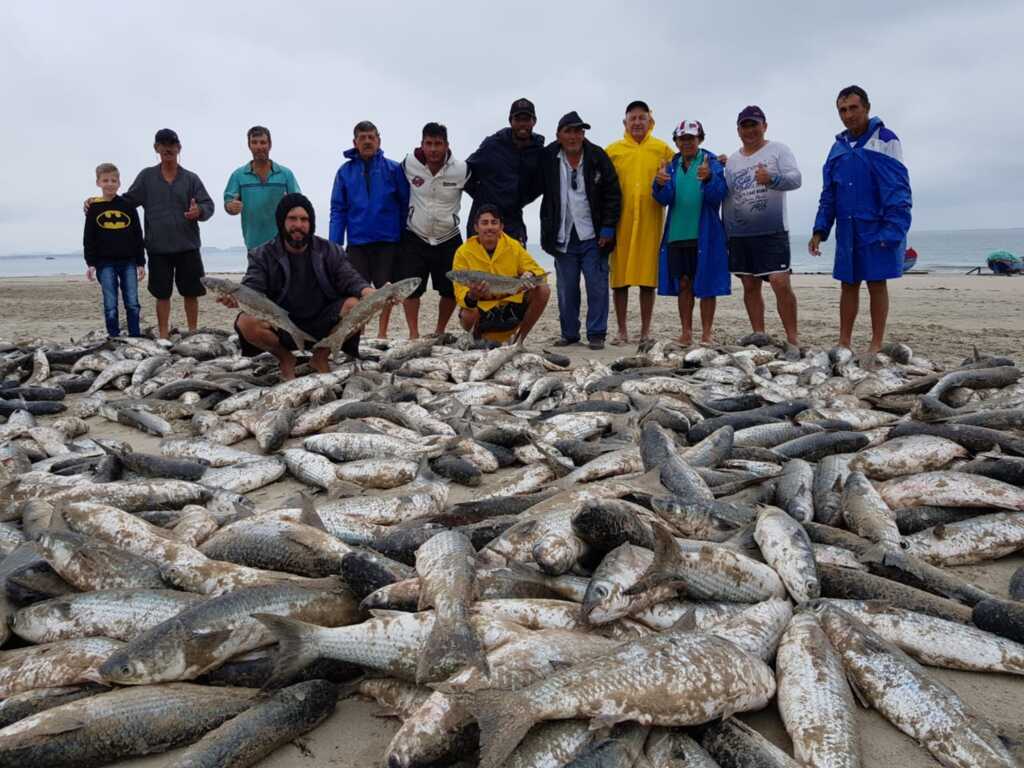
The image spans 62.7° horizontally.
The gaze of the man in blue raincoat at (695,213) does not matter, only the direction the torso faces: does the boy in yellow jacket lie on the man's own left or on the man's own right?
on the man's own right

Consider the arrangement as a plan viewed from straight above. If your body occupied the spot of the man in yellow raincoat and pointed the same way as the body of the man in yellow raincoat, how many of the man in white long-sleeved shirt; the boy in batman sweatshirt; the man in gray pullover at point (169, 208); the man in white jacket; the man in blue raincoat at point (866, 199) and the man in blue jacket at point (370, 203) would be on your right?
4

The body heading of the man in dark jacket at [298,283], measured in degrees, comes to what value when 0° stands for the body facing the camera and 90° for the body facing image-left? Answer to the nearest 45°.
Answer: approximately 0°

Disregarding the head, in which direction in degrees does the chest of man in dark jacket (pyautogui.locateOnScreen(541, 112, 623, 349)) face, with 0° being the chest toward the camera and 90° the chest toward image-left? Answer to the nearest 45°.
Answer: approximately 0°

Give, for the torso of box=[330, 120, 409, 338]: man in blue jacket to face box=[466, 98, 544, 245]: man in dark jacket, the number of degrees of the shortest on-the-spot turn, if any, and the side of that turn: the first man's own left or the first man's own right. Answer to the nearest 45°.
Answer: approximately 90° to the first man's own left

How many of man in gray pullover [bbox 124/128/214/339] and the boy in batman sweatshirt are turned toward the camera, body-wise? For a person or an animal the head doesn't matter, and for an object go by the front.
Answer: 2
